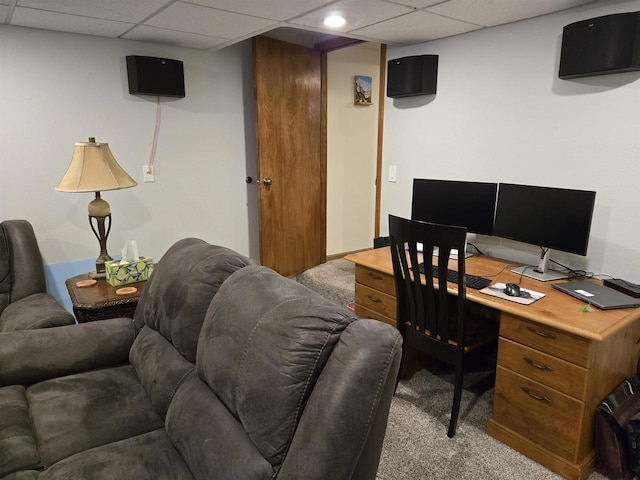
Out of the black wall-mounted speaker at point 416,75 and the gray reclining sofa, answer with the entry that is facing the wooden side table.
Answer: the black wall-mounted speaker

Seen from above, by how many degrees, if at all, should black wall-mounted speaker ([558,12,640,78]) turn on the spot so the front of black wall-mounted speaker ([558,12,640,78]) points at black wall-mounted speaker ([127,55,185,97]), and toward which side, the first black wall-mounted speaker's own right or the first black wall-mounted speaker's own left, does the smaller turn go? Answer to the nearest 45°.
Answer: approximately 45° to the first black wall-mounted speaker's own right

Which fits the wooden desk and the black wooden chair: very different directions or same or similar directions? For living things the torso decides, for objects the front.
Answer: very different directions

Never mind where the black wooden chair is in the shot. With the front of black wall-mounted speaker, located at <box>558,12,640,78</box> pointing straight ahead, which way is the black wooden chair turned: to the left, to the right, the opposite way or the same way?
the opposite way

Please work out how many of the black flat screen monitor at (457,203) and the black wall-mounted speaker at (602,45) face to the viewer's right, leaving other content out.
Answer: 0

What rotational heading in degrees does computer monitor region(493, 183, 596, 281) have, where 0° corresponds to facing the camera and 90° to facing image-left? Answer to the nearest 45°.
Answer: approximately 45°

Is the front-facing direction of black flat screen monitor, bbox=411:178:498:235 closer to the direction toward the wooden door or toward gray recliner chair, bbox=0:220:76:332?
the gray recliner chair

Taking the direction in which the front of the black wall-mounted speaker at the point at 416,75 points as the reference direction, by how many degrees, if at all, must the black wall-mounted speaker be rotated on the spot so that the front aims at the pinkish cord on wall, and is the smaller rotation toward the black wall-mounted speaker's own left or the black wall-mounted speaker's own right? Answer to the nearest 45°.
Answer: approximately 45° to the black wall-mounted speaker's own right

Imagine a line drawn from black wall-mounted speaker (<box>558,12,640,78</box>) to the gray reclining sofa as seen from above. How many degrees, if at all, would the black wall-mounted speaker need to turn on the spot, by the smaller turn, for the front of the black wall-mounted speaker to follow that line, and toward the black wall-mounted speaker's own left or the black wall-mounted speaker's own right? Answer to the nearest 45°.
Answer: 0° — it already faces it

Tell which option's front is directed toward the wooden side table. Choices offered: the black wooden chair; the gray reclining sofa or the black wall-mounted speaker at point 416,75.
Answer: the black wall-mounted speaker

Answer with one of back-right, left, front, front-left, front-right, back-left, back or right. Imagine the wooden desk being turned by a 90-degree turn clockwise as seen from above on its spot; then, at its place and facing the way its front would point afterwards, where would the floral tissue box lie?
front-left

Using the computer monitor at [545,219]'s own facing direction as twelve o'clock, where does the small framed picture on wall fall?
The small framed picture on wall is roughly at 3 o'clock from the computer monitor.

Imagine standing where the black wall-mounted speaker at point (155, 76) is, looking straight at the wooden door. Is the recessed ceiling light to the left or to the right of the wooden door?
right

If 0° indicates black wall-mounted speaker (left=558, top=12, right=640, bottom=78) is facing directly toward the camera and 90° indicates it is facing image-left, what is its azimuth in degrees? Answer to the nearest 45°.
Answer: approximately 45°
